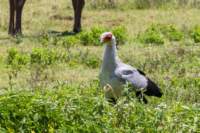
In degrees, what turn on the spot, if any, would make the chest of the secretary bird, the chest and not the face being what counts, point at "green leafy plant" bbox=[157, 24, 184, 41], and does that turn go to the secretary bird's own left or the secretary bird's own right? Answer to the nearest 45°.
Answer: approximately 135° to the secretary bird's own right

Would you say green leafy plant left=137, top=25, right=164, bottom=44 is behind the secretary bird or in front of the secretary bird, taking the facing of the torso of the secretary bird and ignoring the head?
behind

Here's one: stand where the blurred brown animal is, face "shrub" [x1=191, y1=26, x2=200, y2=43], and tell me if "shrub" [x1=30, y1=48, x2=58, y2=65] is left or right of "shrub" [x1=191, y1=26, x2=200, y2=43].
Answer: right

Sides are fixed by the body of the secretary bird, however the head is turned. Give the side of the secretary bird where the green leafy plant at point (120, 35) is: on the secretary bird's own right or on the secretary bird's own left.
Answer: on the secretary bird's own right

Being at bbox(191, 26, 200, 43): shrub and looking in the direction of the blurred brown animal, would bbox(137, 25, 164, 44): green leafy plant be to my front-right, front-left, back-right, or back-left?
front-left

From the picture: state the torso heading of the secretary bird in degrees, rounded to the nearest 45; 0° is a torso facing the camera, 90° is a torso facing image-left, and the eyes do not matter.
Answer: approximately 45°
